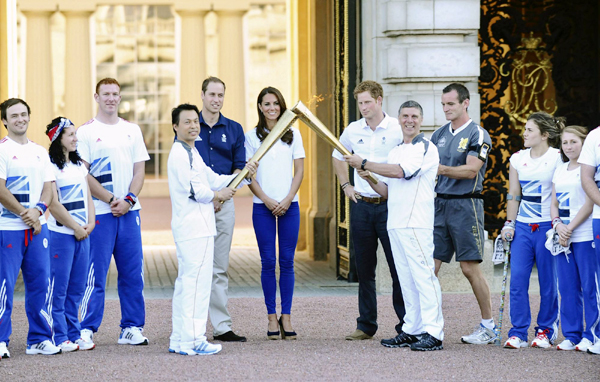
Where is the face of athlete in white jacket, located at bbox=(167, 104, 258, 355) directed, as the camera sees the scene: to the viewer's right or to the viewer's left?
to the viewer's right

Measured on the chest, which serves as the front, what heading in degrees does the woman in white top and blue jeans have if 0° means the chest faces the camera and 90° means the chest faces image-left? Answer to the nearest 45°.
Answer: approximately 0°

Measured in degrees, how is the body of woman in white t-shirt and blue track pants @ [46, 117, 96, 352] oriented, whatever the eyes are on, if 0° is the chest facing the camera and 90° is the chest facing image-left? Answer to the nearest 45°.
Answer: approximately 315°

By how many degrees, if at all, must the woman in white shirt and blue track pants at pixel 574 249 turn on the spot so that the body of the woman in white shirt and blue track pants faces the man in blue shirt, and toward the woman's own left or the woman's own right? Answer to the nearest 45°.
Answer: approximately 45° to the woman's own right

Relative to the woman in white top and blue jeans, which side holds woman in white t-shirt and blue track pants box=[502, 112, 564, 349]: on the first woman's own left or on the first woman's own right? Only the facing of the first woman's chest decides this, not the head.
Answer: on the first woman's own left
